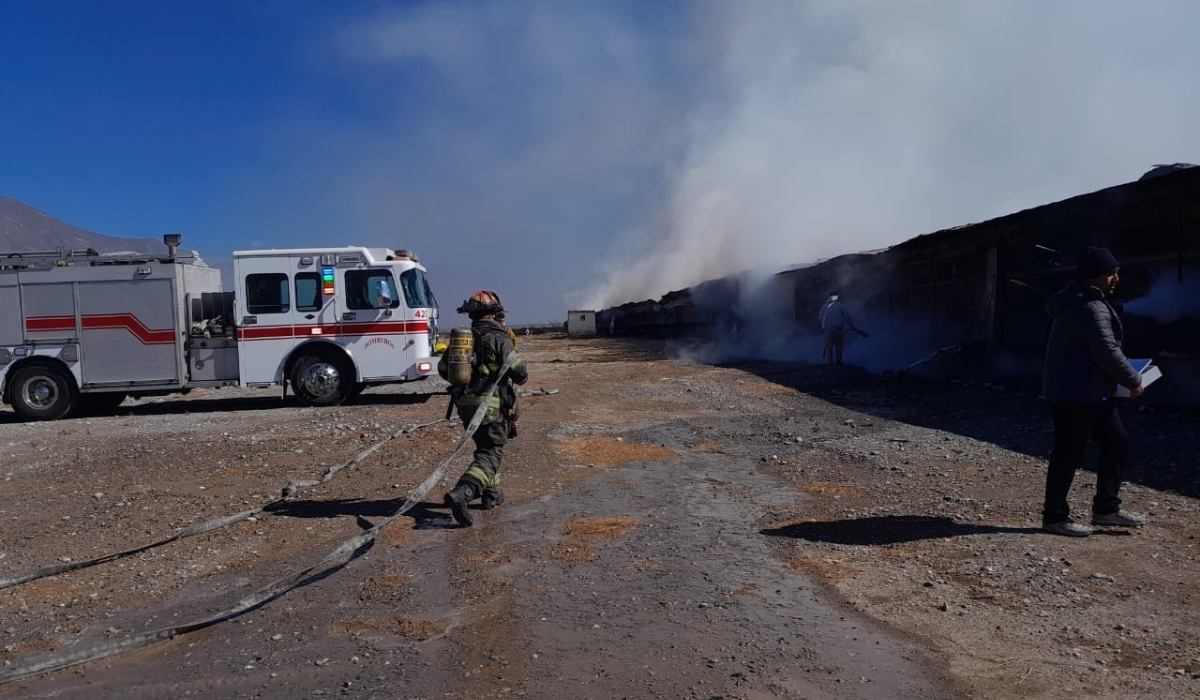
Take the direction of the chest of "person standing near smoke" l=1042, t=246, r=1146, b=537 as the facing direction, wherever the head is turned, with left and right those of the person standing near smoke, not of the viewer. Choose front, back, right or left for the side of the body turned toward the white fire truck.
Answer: back

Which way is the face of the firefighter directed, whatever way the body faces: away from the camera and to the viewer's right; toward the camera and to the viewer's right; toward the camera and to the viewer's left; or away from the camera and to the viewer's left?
away from the camera and to the viewer's right

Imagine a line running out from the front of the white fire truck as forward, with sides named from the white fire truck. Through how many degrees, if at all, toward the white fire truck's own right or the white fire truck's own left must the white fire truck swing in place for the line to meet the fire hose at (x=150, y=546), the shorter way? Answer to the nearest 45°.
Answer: approximately 90° to the white fire truck's own right

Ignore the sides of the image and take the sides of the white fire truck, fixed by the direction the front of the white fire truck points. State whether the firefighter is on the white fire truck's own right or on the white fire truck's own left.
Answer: on the white fire truck's own right

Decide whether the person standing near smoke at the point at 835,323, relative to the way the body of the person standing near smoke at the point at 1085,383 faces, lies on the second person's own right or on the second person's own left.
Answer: on the second person's own left

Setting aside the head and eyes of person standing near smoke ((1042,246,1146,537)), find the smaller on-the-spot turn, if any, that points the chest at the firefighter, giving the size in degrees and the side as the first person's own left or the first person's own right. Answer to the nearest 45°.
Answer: approximately 180°

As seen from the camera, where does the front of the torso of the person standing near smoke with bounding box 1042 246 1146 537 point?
to the viewer's right

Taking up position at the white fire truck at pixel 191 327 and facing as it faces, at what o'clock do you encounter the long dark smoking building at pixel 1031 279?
The long dark smoking building is roughly at 11 o'clock from the white fire truck.

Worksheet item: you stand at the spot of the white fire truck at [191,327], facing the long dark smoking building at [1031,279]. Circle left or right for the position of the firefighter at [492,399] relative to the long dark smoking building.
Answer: right

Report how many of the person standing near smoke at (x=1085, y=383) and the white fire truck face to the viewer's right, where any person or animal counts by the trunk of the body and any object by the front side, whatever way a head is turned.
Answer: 2

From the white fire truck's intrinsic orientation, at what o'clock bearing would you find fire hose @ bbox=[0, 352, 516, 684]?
The fire hose is roughly at 3 o'clock from the white fire truck.

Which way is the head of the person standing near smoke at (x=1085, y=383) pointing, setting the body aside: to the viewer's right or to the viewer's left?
to the viewer's right

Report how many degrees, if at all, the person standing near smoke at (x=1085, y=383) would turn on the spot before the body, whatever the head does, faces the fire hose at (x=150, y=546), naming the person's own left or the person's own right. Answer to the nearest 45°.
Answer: approximately 135° to the person's own right

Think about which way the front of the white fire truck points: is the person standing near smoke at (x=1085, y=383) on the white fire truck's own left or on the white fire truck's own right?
on the white fire truck's own right

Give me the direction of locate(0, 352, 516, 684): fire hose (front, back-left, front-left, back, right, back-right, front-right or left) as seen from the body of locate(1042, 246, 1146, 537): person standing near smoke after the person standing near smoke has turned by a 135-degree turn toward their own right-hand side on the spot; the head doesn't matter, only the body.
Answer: front

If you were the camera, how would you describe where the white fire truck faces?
facing to the right of the viewer
